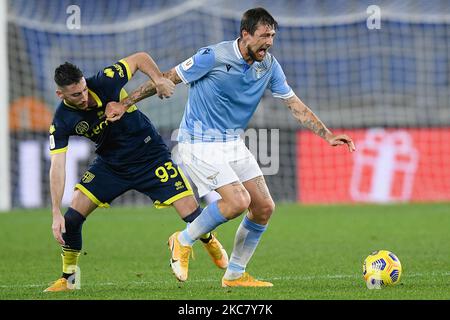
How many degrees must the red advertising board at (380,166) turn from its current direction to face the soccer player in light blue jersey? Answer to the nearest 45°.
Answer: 0° — it already faces them

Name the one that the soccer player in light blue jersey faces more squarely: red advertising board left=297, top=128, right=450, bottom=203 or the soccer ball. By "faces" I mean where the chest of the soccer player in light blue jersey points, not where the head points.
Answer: the soccer ball

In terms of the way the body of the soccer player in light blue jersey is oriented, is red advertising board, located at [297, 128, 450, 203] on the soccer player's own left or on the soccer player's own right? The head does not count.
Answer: on the soccer player's own left

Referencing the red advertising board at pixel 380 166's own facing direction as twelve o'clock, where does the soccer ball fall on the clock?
The soccer ball is roughly at 12 o'clock from the red advertising board.

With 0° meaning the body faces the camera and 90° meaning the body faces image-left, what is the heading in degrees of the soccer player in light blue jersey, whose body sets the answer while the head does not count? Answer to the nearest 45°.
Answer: approximately 315°

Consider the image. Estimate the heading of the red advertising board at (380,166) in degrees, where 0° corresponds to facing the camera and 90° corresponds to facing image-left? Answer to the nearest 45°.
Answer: approximately 0°
